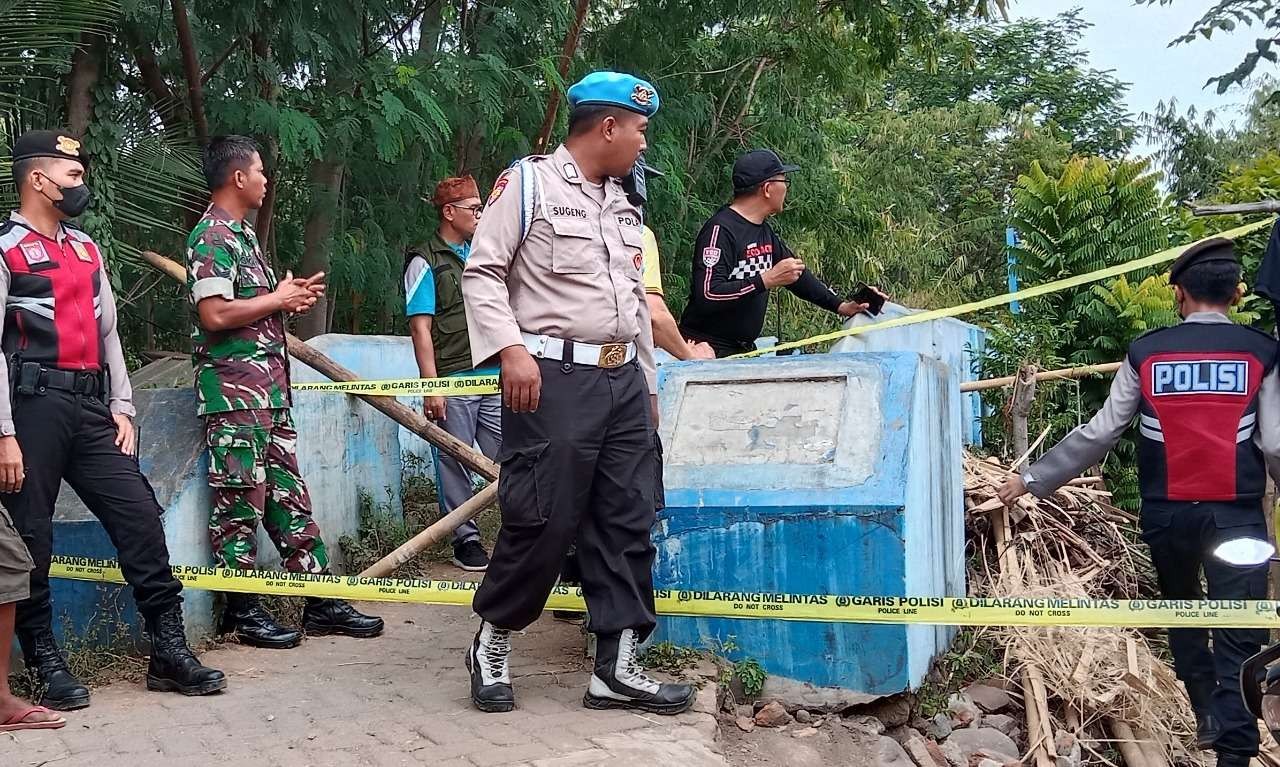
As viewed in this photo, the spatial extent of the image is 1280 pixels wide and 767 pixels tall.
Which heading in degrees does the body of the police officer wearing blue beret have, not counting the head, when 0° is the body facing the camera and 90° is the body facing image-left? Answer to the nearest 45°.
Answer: approximately 315°

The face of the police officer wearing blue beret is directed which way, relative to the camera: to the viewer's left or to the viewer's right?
to the viewer's right

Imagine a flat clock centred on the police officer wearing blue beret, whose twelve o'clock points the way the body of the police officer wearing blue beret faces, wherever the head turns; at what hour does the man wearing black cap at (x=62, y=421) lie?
The man wearing black cap is roughly at 5 o'clock from the police officer wearing blue beret.

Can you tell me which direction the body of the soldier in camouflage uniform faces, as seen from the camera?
to the viewer's right

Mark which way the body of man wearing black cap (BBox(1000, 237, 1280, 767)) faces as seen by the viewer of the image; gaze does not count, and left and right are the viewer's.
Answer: facing away from the viewer

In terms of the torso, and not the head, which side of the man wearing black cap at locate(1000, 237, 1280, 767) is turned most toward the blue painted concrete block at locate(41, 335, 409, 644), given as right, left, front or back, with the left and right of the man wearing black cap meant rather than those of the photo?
left

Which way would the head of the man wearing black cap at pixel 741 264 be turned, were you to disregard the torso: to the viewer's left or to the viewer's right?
to the viewer's right

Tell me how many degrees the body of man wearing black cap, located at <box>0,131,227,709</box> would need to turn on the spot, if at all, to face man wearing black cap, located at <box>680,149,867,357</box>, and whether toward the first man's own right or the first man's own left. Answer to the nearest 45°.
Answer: approximately 45° to the first man's own left

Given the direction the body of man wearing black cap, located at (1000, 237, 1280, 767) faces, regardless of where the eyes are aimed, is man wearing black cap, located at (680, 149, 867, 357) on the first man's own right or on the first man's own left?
on the first man's own left

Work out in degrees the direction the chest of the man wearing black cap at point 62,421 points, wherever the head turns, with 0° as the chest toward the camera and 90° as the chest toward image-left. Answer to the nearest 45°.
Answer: approximately 315°
